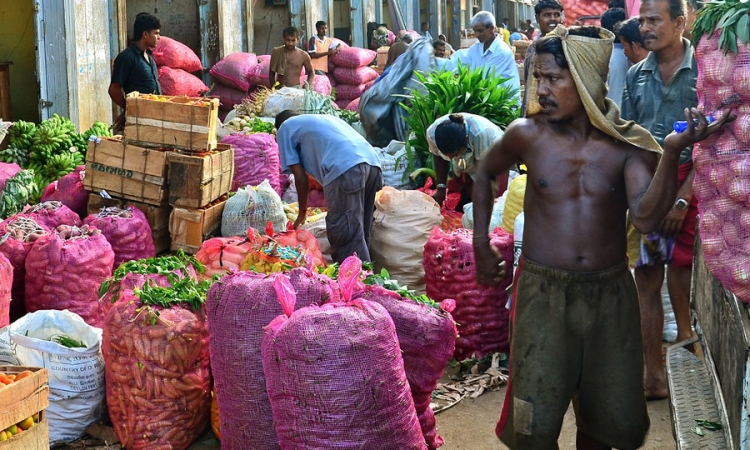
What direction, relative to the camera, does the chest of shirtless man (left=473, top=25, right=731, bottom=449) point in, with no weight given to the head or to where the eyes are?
toward the camera

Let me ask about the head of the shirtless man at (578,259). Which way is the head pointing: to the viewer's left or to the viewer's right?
to the viewer's left

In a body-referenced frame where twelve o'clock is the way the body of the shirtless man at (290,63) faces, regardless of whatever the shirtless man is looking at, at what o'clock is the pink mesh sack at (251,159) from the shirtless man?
The pink mesh sack is roughly at 12 o'clock from the shirtless man.

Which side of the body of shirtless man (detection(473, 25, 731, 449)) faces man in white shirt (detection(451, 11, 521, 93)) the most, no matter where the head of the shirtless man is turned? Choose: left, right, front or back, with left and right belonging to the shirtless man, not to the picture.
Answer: back

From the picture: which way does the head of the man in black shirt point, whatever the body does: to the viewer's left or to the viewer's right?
to the viewer's right

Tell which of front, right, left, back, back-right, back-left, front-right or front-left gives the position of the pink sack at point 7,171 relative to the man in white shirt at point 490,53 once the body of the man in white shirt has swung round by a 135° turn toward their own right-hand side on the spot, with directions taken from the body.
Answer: back-left

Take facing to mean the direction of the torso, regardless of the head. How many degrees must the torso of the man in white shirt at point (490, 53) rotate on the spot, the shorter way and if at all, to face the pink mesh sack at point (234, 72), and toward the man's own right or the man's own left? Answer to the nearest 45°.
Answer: approximately 90° to the man's own right

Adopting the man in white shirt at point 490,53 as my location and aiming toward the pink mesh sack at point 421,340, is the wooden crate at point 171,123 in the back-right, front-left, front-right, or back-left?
front-right

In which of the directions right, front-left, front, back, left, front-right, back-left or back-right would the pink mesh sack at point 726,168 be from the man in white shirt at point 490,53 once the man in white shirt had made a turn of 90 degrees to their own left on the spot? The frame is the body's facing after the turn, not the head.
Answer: front-right

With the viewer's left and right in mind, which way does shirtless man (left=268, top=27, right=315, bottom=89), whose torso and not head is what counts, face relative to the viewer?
facing the viewer

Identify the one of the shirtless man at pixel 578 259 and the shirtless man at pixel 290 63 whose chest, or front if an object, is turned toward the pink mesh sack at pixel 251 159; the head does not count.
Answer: the shirtless man at pixel 290 63

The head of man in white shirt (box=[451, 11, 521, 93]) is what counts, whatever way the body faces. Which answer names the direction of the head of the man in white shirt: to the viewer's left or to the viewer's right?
to the viewer's left

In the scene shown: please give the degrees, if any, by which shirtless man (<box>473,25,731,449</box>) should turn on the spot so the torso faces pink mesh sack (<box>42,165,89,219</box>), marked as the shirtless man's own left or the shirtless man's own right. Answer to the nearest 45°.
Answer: approximately 135° to the shirtless man's own right

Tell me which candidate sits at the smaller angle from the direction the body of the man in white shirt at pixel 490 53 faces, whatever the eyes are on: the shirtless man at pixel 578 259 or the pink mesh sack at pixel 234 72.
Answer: the shirtless man

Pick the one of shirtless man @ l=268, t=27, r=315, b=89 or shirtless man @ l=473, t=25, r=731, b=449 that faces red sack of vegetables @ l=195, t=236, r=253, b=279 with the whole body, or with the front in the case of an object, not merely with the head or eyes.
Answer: shirtless man @ l=268, t=27, r=315, b=89

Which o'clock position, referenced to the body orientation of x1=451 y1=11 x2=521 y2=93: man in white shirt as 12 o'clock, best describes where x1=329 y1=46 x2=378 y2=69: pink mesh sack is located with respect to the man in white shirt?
The pink mesh sack is roughly at 4 o'clock from the man in white shirt.

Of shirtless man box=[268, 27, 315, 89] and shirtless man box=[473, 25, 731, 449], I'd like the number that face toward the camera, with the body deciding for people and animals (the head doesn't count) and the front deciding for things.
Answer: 2
